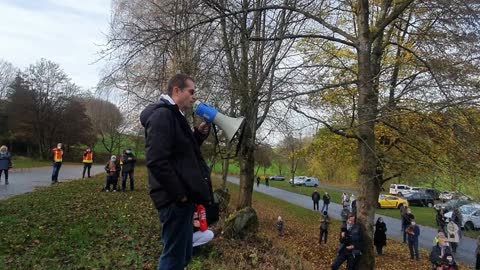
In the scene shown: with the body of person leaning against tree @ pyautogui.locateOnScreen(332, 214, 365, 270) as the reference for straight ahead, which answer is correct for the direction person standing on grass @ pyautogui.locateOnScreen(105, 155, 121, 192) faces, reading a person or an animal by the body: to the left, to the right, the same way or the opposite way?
to the left

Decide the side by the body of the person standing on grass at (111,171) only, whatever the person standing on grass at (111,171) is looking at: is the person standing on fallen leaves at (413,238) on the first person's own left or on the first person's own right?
on the first person's own left

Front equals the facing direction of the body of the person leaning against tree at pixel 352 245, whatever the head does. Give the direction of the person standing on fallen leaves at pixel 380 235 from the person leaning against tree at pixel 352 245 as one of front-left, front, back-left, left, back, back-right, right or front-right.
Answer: back-right

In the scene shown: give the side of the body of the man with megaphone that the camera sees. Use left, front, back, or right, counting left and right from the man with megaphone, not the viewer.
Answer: right

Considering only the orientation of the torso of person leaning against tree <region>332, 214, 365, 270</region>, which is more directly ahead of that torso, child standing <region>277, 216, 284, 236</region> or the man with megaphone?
the man with megaphone

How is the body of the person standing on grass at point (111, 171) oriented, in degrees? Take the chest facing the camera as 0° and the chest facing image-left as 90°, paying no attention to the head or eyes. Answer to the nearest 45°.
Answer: approximately 0°

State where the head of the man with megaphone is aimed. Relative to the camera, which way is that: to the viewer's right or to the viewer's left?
to the viewer's right
